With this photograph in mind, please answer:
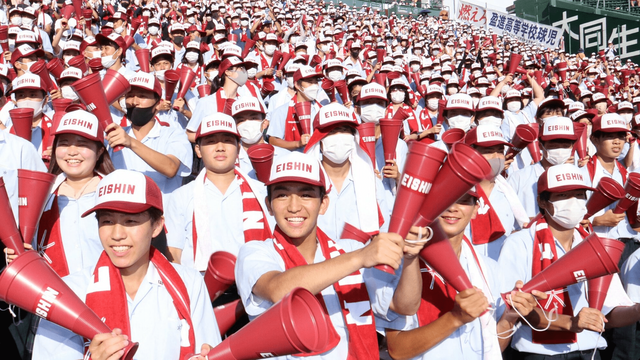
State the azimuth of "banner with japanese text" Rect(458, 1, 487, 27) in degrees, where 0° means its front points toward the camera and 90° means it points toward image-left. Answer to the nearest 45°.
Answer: approximately 0°
